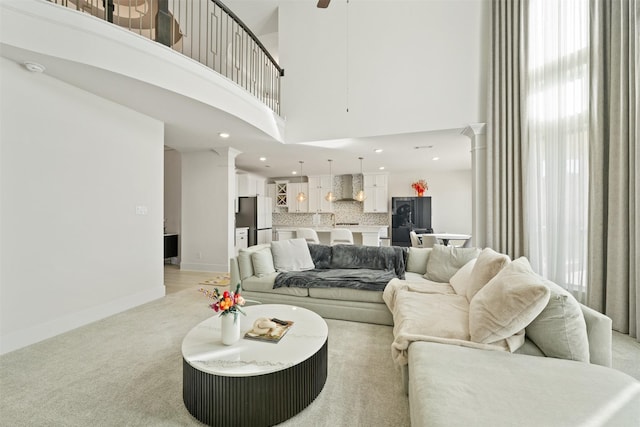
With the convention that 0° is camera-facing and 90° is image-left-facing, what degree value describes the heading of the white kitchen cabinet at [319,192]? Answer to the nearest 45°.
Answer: approximately 0°

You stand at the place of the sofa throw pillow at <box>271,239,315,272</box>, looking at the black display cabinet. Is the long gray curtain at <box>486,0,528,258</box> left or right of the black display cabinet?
right

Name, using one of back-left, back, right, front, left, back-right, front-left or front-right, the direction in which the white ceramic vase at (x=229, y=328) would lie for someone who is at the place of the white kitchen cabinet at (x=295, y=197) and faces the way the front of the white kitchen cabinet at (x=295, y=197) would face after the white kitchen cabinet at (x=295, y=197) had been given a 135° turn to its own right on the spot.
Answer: back-left

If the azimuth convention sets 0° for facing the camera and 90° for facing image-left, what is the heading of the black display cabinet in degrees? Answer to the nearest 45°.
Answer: approximately 0°

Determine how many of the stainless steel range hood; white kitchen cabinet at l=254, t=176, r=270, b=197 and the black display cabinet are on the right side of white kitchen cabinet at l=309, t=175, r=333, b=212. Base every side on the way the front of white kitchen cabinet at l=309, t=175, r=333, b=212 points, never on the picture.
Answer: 1

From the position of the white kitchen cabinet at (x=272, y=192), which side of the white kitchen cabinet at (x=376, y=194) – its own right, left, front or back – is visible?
right

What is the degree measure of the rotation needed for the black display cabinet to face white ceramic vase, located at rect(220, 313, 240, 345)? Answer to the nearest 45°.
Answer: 0° — it already faces it
